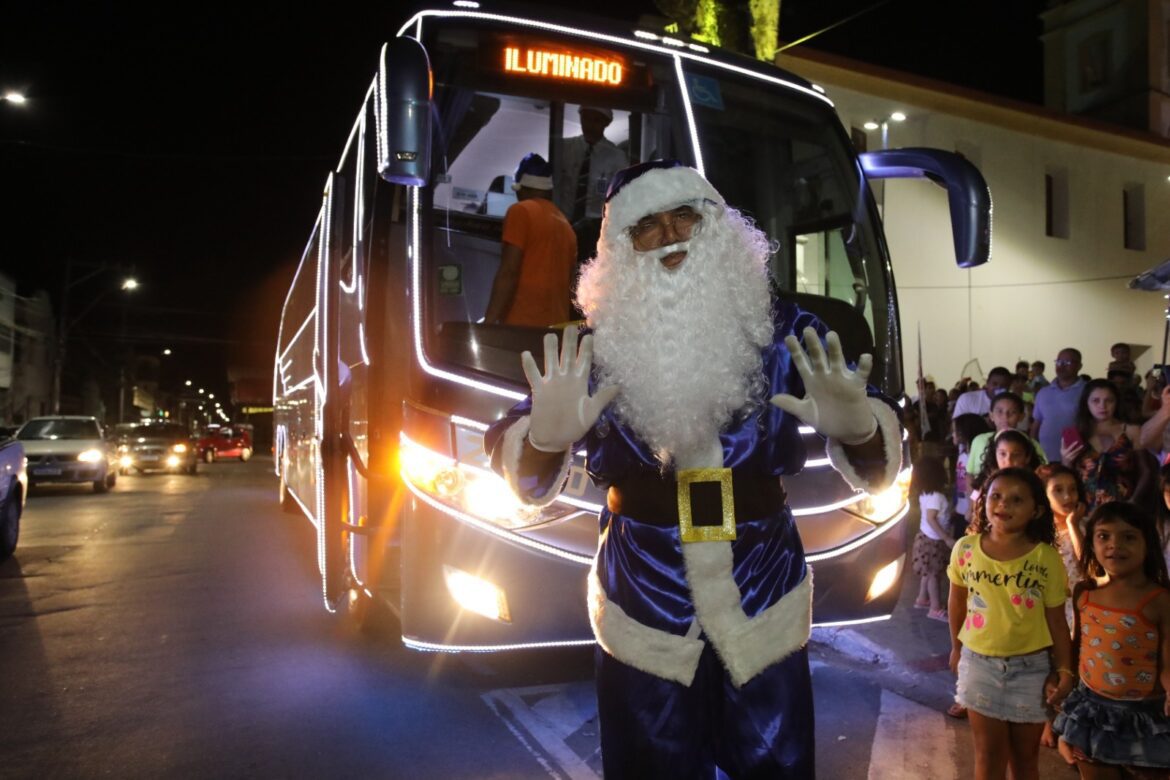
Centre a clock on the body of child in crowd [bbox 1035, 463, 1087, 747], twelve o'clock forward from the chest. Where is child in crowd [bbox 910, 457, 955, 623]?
child in crowd [bbox 910, 457, 955, 623] is roughly at 5 o'clock from child in crowd [bbox 1035, 463, 1087, 747].

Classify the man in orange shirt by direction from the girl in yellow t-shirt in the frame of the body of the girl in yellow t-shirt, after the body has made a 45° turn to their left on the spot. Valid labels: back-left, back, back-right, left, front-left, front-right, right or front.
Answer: back-right

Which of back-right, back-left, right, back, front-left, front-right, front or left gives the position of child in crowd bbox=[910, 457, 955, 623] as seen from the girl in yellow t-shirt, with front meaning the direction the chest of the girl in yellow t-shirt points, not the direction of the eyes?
back

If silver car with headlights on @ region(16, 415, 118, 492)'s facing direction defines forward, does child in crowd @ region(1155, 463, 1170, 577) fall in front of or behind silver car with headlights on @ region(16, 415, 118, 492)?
in front

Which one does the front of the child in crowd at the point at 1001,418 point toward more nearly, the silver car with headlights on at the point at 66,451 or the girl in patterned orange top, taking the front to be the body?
the girl in patterned orange top

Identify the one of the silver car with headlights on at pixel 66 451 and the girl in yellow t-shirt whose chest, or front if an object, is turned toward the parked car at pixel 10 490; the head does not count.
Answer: the silver car with headlights on at pixel 66 451

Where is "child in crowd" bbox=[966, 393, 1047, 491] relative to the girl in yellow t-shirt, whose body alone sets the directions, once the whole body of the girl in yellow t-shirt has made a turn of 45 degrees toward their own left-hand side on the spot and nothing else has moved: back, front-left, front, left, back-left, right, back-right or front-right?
back-left
